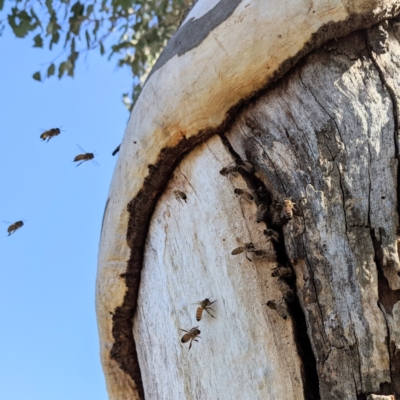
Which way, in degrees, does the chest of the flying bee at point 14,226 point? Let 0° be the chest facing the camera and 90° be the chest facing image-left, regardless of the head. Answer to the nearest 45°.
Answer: approximately 270°

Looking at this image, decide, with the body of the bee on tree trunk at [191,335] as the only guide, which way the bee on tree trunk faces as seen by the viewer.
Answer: to the viewer's right
